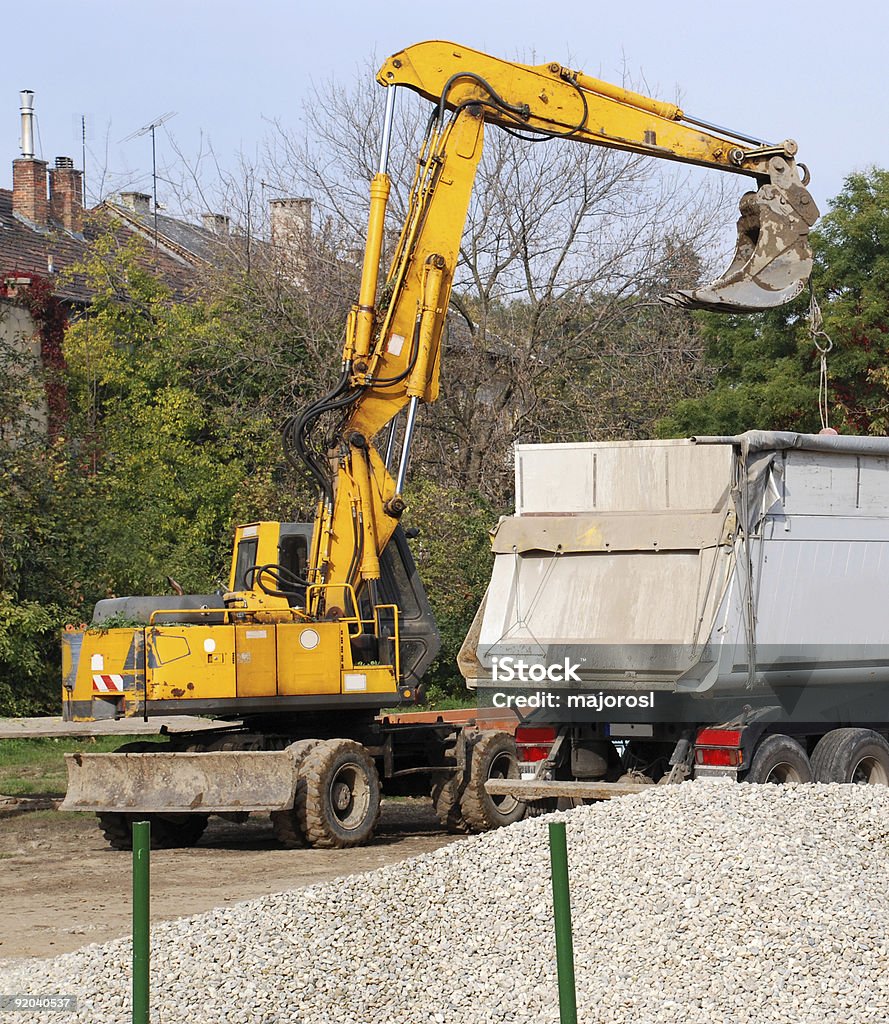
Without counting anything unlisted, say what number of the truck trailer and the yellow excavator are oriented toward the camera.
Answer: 0

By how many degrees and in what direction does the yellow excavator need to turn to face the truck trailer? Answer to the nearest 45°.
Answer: approximately 45° to its right

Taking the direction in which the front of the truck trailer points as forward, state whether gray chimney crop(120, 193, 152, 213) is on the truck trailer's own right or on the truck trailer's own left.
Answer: on the truck trailer's own left

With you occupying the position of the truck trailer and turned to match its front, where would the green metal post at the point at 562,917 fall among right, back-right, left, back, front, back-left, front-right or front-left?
back-right

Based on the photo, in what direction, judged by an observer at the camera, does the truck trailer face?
facing away from the viewer and to the right of the viewer

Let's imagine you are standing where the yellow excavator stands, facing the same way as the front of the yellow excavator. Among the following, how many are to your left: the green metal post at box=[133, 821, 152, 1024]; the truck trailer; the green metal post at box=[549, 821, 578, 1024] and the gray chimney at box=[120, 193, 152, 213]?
1

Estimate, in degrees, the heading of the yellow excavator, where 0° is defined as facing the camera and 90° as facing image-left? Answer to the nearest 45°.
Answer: approximately 270°

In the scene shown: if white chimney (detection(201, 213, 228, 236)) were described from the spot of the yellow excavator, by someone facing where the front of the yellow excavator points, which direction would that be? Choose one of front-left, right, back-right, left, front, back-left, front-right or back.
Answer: left

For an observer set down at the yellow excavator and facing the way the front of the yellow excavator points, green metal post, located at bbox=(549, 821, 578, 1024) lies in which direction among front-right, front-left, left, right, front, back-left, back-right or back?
right

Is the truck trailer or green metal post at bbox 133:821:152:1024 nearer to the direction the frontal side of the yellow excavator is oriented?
the truck trailer

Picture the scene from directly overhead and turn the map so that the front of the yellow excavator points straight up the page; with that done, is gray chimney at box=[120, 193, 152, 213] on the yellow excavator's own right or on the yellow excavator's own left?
on the yellow excavator's own left

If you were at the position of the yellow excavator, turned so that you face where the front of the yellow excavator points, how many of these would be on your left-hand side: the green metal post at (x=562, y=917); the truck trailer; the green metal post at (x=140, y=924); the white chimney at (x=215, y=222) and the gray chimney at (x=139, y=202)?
2
